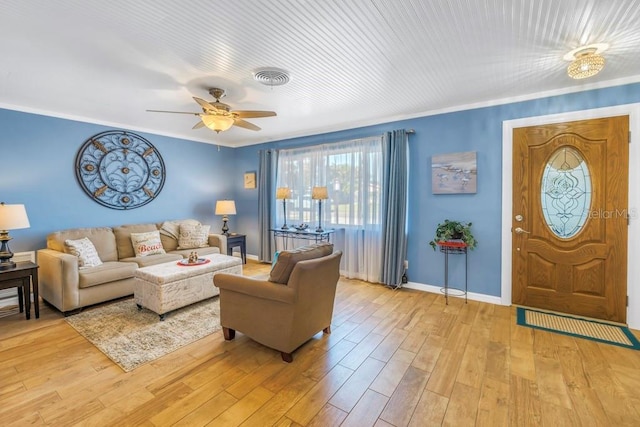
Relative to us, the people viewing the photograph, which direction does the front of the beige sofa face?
facing the viewer and to the right of the viewer

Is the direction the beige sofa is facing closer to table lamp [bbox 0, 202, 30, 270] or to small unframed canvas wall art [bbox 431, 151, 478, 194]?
the small unframed canvas wall art

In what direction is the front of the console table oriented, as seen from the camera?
facing the viewer and to the left of the viewer

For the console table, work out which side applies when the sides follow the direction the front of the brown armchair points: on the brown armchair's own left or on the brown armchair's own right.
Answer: on the brown armchair's own right

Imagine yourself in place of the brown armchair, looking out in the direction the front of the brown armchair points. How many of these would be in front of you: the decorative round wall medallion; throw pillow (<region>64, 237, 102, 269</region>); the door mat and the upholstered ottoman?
3

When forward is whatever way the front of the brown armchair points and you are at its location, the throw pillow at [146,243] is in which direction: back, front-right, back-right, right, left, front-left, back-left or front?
front

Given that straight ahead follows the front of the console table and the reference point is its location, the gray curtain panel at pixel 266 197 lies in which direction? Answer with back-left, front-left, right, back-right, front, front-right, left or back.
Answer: right

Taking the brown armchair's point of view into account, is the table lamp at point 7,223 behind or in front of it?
in front

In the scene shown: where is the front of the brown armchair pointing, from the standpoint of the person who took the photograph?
facing away from the viewer and to the left of the viewer

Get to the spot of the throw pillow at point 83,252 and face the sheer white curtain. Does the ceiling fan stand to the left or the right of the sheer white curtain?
right

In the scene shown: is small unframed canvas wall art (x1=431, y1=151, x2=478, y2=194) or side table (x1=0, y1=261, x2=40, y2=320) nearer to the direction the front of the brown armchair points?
the side table

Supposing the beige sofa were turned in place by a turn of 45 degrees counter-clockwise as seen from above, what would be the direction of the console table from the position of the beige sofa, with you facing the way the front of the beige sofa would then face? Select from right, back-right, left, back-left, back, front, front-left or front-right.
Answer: front

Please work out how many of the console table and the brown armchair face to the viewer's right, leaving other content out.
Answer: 0

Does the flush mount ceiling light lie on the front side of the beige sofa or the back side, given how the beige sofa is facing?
on the front side

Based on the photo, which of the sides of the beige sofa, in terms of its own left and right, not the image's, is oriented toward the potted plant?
front

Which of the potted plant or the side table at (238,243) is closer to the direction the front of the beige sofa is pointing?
the potted plant

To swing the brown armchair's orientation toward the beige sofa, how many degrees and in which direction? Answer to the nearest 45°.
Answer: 0° — it already faces it

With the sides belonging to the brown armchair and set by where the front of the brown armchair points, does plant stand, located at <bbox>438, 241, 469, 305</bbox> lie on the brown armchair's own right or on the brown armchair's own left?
on the brown armchair's own right

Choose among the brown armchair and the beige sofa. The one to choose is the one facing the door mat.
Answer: the beige sofa

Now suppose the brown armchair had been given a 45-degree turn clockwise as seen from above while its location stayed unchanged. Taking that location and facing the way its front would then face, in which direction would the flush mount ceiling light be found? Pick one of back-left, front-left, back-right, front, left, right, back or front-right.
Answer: right

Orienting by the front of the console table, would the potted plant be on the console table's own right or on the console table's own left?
on the console table's own left

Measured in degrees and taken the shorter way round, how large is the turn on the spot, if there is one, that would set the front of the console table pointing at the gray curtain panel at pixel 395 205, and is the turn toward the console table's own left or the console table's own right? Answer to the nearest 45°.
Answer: approximately 90° to the console table's own left

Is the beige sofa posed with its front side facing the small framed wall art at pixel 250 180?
no
